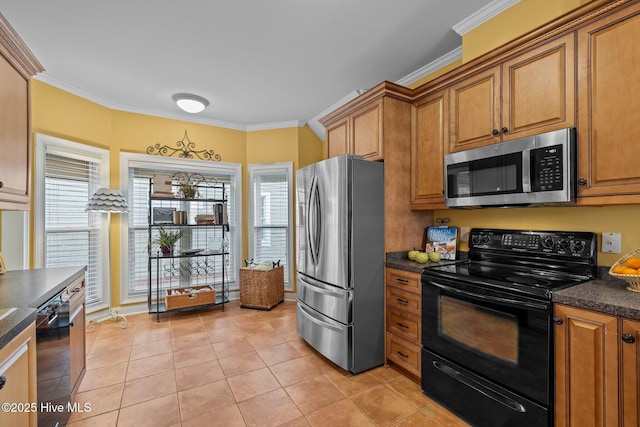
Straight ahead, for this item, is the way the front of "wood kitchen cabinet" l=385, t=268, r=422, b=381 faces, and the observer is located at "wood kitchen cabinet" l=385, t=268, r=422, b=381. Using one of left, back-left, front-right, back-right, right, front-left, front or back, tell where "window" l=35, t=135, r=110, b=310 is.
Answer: front-right

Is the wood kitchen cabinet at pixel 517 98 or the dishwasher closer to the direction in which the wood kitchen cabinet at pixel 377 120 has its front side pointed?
the dishwasher

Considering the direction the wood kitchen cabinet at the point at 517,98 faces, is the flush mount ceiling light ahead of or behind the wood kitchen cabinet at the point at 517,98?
ahead

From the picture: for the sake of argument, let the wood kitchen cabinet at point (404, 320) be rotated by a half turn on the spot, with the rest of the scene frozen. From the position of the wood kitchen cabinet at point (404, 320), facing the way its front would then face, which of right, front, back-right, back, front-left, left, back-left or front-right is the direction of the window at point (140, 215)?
back-left

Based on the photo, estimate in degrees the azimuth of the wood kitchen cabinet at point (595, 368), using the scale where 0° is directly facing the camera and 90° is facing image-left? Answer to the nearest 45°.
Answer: approximately 45°

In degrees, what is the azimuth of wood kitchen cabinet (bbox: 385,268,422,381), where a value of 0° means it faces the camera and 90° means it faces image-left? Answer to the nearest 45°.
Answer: approximately 45°

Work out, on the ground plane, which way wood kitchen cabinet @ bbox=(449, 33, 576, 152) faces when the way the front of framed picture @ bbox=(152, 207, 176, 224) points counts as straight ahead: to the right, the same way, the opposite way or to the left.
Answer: to the right

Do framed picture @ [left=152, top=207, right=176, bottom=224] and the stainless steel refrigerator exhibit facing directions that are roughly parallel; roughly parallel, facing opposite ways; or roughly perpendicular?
roughly perpendicular

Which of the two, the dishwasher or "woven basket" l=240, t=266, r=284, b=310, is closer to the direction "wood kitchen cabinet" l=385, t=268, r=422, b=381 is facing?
the dishwasher
